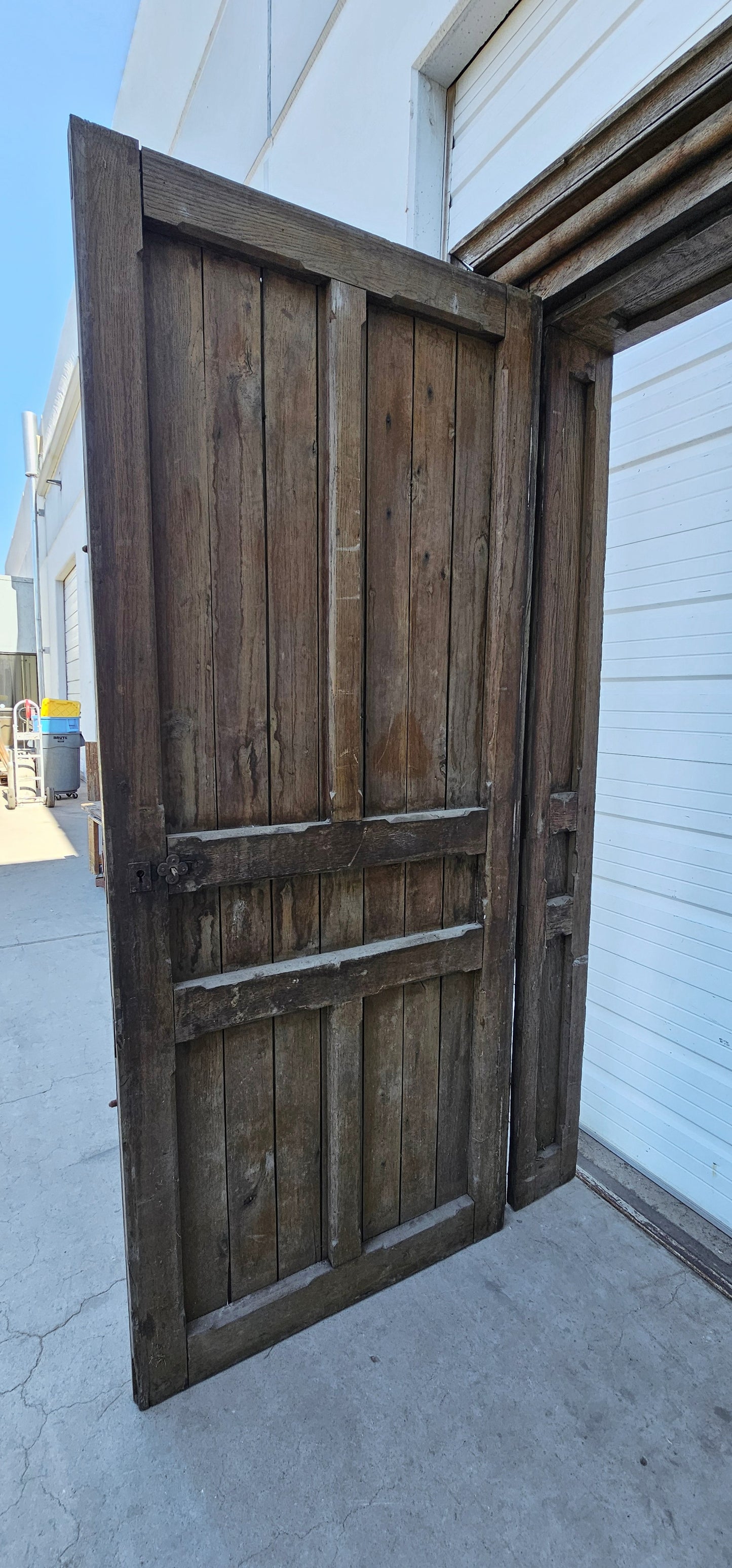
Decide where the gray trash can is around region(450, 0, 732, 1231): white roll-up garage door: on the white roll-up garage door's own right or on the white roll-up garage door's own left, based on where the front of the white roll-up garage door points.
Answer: on the white roll-up garage door's own right

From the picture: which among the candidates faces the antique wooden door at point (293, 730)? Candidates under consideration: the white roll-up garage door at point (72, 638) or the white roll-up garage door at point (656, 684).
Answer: the white roll-up garage door at point (656, 684)

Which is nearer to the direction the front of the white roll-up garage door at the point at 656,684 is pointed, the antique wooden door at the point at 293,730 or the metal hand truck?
the antique wooden door

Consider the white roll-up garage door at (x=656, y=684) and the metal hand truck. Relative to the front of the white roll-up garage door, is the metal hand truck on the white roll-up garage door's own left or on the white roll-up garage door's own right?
on the white roll-up garage door's own right

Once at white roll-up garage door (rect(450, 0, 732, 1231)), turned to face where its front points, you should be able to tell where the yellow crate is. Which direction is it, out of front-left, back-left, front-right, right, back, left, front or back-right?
right

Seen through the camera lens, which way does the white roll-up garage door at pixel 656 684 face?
facing the viewer and to the left of the viewer
